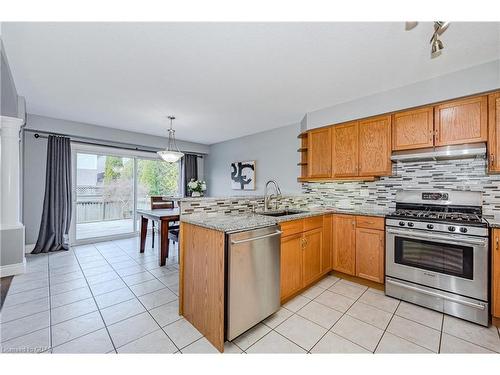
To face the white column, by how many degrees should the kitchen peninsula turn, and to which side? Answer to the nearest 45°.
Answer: approximately 135° to its right

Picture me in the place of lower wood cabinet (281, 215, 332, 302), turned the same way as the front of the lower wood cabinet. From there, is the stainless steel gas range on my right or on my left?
on my left

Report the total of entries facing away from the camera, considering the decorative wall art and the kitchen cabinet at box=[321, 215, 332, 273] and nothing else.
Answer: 0

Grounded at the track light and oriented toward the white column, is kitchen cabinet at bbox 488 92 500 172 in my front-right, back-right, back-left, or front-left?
back-right

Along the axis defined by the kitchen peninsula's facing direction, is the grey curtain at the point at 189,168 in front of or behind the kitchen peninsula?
behind

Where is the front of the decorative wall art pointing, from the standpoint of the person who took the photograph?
facing the viewer and to the left of the viewer

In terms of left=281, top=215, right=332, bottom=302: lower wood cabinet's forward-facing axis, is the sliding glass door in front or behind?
behind

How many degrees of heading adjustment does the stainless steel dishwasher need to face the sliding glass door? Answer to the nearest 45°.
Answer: approximately 180°

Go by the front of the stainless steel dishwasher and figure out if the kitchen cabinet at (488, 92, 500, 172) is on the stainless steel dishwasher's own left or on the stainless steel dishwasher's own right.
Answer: on the stainless steel dishwasher's own left

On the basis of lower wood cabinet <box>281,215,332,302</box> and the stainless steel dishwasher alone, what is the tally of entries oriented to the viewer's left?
0

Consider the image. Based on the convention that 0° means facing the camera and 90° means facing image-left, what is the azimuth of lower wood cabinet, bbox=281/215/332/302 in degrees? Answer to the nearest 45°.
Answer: approximately 315°

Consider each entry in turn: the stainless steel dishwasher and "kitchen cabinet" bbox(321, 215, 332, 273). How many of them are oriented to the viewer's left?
0

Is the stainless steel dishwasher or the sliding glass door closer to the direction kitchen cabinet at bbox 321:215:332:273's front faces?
the stainless steel dishwasher

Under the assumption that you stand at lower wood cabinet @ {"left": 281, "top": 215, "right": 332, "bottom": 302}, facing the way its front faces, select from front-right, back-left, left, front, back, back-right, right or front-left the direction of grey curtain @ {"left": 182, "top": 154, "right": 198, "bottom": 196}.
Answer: back
